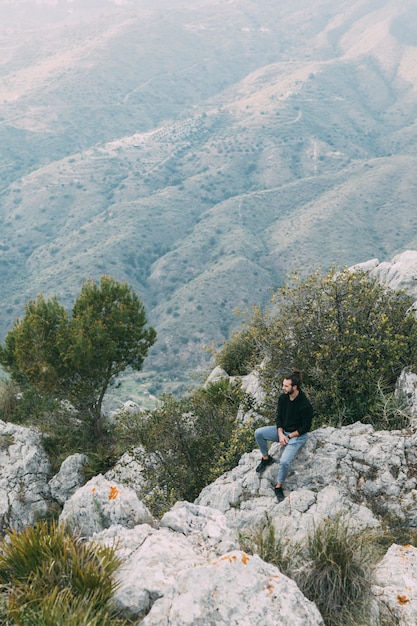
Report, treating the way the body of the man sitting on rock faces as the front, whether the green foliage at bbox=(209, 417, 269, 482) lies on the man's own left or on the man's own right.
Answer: on the man's own right

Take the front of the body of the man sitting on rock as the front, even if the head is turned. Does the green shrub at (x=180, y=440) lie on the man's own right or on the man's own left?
on the man's own right

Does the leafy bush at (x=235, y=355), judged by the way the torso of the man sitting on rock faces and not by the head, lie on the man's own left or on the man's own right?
on the man's own right

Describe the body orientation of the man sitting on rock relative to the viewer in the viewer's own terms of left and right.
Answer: facing the viewer and to the left of the viewer

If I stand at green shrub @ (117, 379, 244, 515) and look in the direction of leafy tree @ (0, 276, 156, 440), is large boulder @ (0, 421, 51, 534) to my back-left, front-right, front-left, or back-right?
front-left

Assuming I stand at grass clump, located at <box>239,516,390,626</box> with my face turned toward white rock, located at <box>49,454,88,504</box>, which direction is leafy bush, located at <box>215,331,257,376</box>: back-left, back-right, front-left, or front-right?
front-right

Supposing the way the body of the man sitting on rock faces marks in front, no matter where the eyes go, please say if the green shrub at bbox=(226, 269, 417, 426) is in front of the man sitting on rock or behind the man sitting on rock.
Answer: behind

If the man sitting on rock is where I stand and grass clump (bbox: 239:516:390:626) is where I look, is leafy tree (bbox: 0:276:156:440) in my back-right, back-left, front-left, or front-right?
back-right

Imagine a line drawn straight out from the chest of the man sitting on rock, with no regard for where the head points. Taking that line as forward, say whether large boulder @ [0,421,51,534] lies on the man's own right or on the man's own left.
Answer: on the man's own right

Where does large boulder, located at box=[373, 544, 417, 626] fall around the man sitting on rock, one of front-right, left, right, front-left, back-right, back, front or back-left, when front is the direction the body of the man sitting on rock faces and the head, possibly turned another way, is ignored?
front-left

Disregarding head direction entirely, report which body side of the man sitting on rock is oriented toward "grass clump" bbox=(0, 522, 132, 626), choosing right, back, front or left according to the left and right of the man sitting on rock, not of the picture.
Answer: front

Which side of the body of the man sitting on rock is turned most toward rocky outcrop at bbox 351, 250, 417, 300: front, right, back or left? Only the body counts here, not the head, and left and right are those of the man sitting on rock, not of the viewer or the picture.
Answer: back

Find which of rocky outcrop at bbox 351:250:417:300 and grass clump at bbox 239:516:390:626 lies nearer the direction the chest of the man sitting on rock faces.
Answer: the grass clump

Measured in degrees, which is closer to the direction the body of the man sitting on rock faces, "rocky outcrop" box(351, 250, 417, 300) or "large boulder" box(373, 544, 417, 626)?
the large boulder
